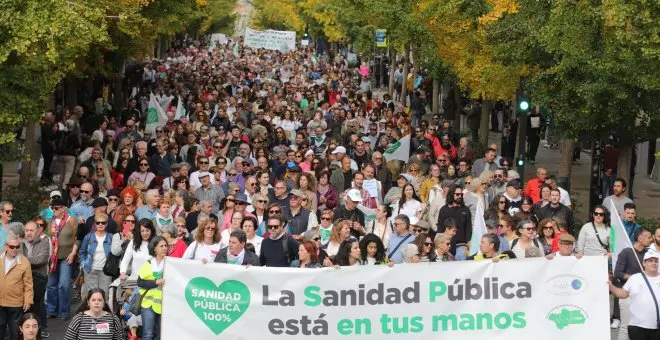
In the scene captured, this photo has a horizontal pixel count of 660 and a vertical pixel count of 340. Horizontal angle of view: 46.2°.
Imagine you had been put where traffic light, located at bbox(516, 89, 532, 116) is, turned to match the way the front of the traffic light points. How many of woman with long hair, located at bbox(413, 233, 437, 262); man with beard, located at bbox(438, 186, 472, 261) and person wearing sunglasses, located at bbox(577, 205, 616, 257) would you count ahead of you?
3

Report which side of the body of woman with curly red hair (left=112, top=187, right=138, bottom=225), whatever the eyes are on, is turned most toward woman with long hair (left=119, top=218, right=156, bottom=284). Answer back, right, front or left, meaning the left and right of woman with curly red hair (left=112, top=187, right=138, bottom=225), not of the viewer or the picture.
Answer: front

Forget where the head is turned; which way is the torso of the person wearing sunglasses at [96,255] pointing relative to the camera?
toward the camera

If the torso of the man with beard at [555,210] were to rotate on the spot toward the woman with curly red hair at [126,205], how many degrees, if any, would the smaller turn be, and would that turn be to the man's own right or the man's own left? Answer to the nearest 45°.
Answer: approximately 90° to the man's own right

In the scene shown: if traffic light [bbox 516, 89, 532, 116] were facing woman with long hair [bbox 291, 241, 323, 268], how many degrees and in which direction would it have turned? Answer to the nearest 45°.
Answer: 0° — it already faces them

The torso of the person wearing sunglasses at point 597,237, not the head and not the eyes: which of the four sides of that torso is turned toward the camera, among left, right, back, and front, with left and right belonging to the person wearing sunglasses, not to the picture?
front

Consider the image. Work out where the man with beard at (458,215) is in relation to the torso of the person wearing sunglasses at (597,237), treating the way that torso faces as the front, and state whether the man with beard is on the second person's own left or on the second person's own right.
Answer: on the second person's own right

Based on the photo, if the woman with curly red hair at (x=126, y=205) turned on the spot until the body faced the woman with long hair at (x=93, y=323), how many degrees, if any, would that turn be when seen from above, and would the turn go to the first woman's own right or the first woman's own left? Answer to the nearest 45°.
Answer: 0° — they already face them

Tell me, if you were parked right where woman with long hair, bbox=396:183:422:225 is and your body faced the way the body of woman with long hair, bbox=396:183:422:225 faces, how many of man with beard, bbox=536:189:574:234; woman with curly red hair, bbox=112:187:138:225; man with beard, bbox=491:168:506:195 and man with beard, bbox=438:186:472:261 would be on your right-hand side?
1

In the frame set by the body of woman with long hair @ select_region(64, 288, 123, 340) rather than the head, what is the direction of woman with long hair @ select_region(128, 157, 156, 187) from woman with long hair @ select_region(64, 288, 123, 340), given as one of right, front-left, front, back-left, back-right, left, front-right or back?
back

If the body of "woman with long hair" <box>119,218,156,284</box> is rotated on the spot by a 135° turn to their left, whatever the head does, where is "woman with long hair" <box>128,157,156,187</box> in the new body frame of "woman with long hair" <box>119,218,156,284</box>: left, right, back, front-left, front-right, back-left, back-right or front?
front

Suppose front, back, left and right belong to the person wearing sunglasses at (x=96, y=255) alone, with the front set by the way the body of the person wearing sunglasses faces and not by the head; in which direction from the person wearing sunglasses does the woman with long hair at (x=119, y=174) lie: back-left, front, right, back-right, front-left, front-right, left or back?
back
